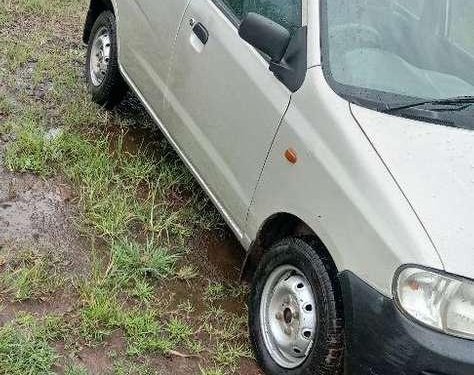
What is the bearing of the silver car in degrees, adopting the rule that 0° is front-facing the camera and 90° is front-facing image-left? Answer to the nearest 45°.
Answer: approximately 315°
